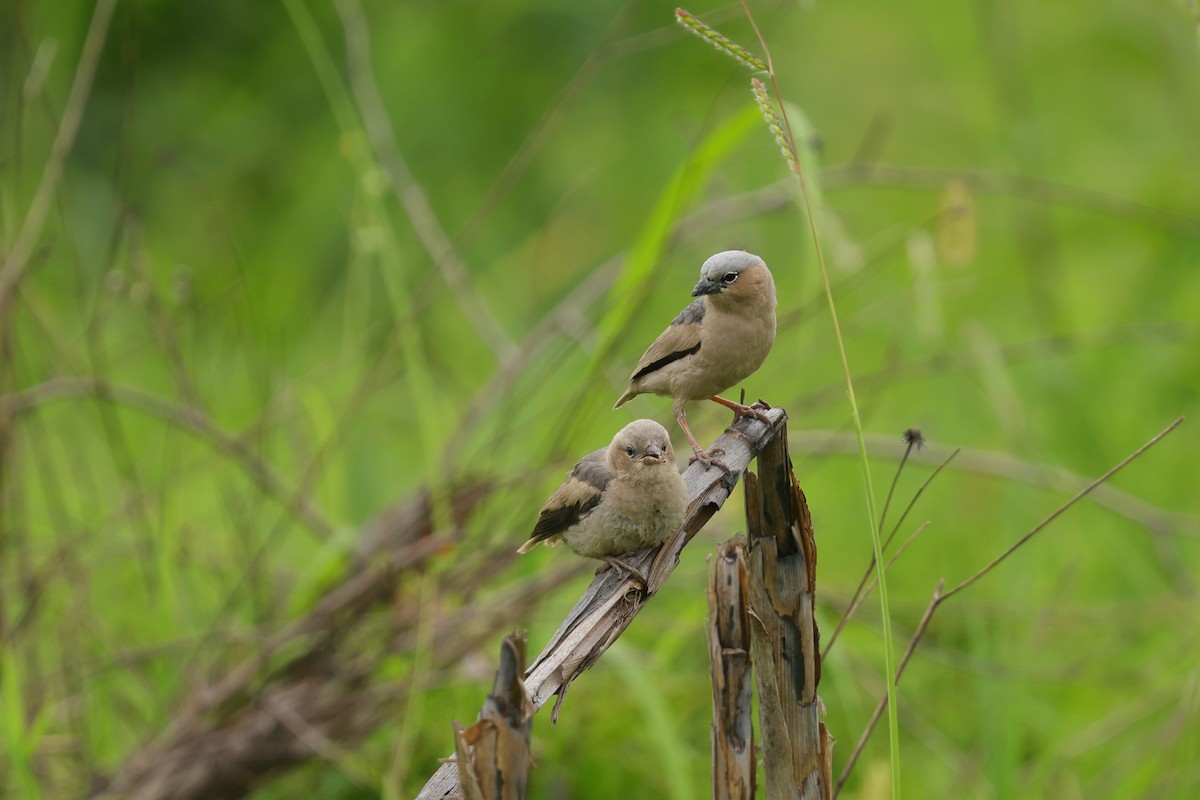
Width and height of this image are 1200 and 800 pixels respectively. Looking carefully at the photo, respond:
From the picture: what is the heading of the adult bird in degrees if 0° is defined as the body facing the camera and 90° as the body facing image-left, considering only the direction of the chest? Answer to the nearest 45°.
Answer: approximately 315°

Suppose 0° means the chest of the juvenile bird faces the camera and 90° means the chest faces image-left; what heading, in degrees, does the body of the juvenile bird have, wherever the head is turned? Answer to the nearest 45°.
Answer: approximately 315°

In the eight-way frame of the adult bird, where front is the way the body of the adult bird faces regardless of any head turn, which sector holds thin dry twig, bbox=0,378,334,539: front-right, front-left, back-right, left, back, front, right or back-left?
back

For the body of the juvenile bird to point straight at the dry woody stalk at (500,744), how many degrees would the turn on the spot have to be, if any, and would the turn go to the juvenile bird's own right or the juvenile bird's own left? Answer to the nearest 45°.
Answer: approximately 45° to the juvenile bird's own right
